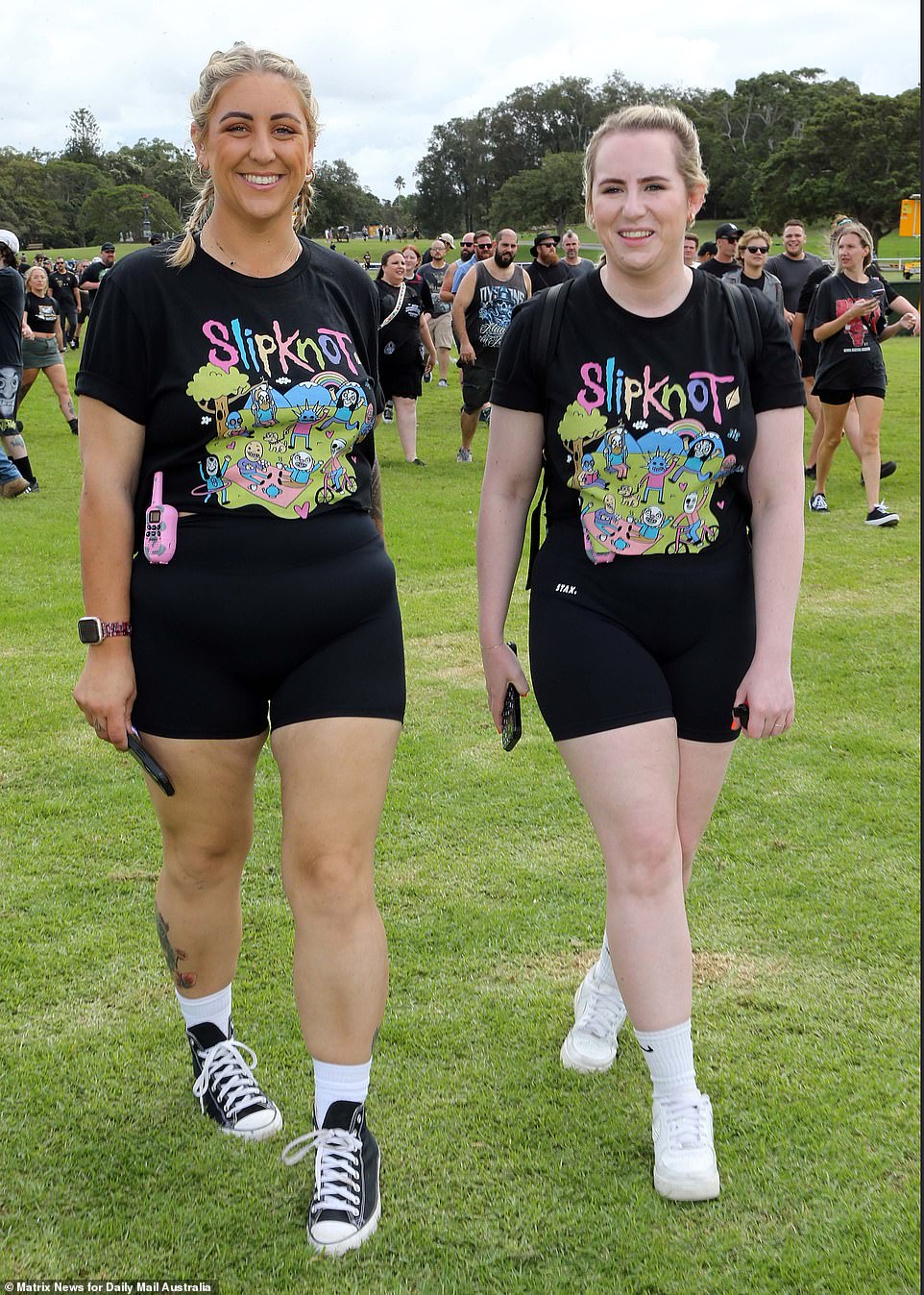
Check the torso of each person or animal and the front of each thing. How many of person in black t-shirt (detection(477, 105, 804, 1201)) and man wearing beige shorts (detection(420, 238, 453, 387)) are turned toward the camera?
2

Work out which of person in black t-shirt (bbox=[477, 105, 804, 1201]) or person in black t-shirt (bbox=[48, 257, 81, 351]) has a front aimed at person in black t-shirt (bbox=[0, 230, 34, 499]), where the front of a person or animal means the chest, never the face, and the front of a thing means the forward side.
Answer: person in black t-shirt (bbox=[48, 257, 81, 351])

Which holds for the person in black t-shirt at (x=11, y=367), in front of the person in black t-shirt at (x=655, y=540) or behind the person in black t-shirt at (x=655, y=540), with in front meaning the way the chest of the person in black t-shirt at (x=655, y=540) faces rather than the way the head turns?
behind

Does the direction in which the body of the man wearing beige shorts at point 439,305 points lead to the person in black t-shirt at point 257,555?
yes

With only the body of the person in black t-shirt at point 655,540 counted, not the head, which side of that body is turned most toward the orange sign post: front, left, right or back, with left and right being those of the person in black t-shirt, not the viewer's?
back
